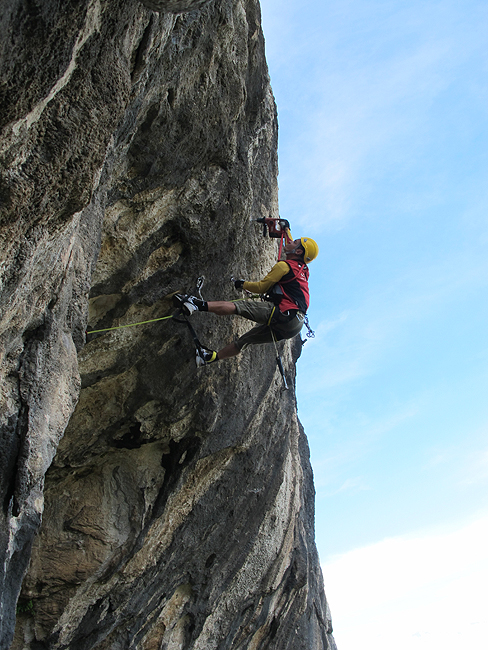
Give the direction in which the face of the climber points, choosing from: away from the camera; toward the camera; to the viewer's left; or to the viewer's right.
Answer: to the viewer's left

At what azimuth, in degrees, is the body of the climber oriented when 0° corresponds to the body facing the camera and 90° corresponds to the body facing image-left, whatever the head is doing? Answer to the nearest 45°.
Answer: approximately 90°
